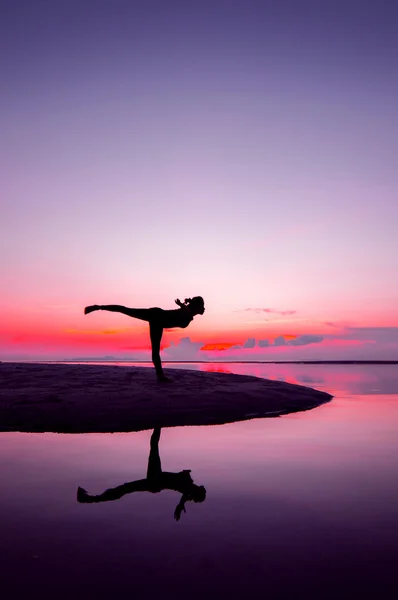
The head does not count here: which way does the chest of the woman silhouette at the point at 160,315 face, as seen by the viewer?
to the viewer's right
